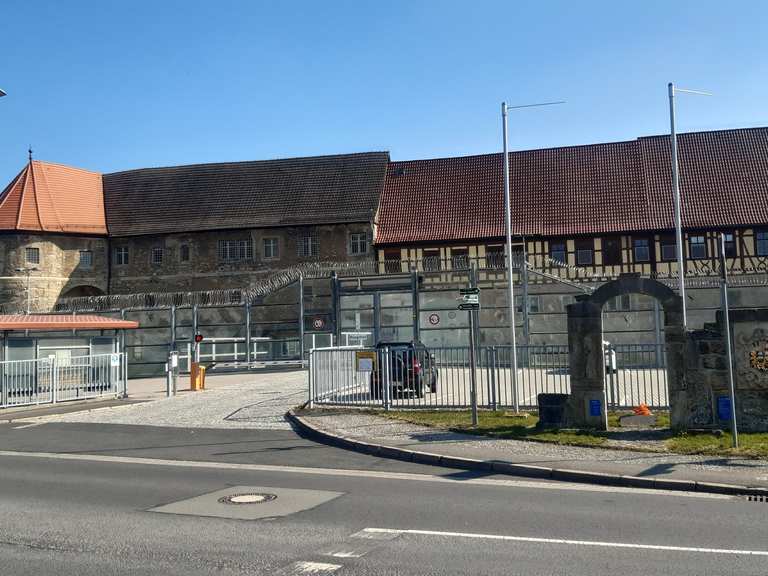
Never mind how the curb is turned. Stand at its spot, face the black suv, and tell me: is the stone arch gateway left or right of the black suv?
right

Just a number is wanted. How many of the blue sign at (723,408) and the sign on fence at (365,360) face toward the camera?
2

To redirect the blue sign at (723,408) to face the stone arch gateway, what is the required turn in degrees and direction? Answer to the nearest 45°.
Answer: approximately 90° to its right

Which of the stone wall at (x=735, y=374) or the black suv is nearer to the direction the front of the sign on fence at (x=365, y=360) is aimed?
the stone wall

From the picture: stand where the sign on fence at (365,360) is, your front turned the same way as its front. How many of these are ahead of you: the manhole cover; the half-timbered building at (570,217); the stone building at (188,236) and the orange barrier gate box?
1

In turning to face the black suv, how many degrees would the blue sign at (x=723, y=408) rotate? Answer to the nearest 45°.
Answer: approximately 90° to its right

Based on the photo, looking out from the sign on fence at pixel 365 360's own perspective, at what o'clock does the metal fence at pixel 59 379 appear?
The metal fence is roughly at 4 o'clock from the sign on fence.

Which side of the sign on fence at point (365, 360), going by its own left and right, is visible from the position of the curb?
front

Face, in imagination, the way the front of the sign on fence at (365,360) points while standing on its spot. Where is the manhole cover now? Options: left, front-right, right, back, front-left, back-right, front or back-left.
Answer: front

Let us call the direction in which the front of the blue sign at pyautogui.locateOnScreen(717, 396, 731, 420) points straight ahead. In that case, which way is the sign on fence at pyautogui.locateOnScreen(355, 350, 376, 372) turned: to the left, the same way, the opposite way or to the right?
the same way

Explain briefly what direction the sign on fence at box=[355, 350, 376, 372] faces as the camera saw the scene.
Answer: facing the viewer

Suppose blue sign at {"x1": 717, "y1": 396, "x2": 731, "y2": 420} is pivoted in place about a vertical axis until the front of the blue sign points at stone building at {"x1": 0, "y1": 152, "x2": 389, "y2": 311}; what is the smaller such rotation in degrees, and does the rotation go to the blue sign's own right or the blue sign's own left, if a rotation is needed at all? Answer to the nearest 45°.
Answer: approximately 135° to the blue sign's own right

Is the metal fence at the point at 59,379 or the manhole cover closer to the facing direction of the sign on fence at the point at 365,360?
the manhole cover

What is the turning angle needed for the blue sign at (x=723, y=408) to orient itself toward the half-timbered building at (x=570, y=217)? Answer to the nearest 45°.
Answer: approximately 180°

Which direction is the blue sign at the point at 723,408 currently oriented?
toward the camera
